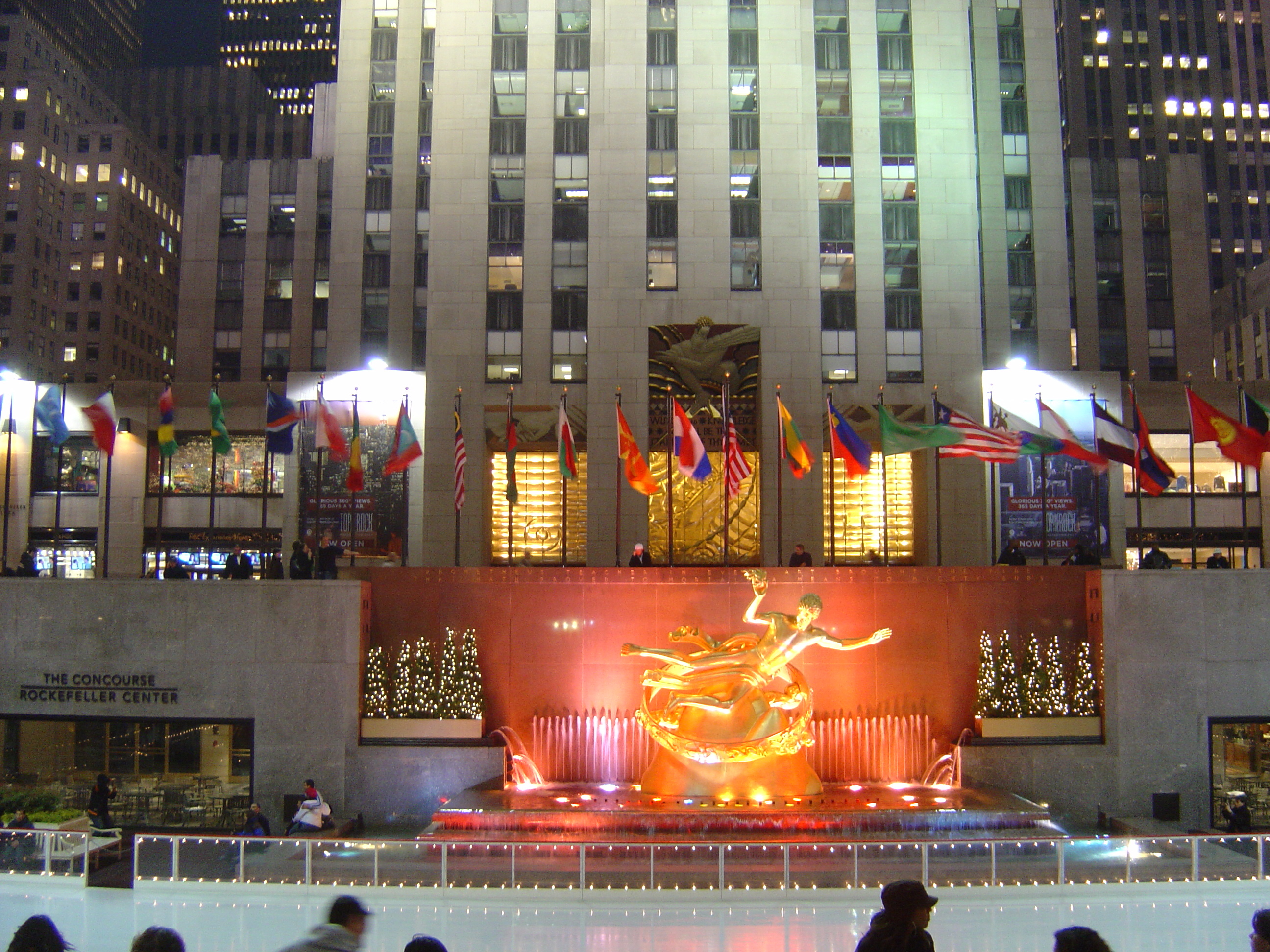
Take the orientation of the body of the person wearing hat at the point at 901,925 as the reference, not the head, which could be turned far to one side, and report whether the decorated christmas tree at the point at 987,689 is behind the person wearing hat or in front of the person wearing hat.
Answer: in front

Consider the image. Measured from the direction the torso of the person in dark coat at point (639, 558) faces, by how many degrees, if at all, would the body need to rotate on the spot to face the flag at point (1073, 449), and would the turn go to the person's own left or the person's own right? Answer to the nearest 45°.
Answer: approximately 90° to the person's own left

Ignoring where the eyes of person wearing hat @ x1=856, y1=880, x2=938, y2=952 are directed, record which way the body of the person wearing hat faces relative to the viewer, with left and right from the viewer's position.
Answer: facing away from the viewer and to the right of the viewer

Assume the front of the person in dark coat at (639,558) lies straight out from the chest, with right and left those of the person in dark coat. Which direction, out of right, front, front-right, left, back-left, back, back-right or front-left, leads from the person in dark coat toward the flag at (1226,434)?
left

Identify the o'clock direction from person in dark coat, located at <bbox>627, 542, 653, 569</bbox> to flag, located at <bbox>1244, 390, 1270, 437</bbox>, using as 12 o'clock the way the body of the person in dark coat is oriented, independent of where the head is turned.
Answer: The flag is roughly at 9 o'clock from the person in dark coat.

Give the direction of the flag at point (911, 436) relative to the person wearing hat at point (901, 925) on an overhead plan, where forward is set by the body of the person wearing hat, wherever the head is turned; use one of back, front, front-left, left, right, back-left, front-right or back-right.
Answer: front-left

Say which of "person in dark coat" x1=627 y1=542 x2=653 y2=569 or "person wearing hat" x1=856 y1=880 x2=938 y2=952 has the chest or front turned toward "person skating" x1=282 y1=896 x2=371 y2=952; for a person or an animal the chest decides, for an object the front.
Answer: the person in dark coat

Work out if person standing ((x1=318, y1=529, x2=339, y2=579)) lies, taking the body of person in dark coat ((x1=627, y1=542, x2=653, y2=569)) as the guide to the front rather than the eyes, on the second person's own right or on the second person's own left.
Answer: on the second person's own right

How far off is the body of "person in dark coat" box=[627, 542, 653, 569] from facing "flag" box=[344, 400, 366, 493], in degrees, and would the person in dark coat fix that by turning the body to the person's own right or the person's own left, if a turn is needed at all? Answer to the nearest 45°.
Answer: approximately 90° to the person's own right

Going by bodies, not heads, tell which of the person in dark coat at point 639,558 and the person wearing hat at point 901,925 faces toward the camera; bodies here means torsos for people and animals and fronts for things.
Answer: the person in dark coat

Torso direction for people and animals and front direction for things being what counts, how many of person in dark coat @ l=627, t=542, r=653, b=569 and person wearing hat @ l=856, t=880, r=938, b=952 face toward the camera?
1

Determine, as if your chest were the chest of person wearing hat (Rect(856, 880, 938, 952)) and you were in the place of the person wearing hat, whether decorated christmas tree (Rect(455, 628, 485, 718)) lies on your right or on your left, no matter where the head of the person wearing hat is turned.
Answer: on your left

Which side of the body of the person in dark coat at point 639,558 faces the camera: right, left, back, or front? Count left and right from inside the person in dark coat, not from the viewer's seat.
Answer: front

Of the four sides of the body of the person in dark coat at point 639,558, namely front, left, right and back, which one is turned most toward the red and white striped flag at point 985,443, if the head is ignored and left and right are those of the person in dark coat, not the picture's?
left

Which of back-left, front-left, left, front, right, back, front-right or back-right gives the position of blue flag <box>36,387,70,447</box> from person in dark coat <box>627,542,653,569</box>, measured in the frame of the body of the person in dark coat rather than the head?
right
